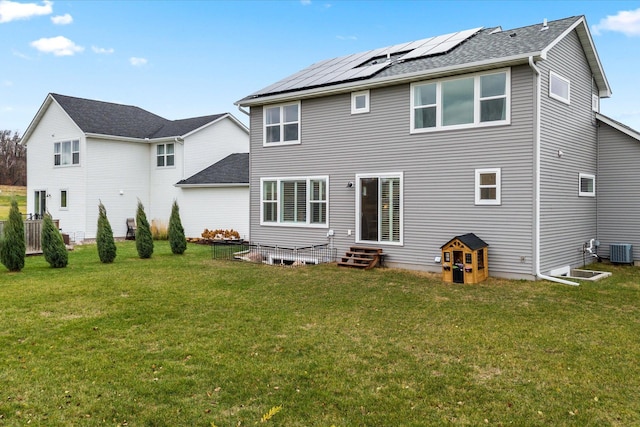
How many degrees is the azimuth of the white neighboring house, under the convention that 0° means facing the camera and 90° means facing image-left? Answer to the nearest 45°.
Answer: approximately 225°

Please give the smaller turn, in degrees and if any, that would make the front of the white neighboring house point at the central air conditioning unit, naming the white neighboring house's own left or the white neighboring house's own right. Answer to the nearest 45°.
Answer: approximately 90° to the white neighboring house's own right

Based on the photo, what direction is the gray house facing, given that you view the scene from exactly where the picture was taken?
facing away from the viewer and to the right of the viewer

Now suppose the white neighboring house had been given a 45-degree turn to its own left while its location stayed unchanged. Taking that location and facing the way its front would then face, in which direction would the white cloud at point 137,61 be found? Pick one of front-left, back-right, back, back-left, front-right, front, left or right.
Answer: front

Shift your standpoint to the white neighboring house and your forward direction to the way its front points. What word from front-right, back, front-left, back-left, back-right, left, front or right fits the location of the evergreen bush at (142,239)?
back-right

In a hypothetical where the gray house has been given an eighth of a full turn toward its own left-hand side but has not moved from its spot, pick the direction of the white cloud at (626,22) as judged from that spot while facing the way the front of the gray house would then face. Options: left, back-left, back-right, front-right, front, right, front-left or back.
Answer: front-right

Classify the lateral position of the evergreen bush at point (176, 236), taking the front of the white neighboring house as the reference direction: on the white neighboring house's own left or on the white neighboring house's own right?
on the white neighboring house's own right

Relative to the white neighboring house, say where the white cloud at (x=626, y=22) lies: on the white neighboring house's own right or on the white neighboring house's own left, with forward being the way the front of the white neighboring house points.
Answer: on the white neighboring house's own right

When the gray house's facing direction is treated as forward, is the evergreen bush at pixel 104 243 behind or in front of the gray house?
behind

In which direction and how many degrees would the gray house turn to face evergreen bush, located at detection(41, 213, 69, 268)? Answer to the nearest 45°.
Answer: approximately 135° to its left

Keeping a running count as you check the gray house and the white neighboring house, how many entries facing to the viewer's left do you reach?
0

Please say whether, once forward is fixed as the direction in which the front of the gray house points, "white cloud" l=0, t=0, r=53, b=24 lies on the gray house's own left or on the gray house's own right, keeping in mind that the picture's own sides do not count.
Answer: on the gray house's own left

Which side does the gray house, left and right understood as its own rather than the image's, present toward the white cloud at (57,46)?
left

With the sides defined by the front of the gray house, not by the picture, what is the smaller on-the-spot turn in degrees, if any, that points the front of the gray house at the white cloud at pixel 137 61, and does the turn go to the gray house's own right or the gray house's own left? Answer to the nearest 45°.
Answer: approximately 90° to the gray house's own left
